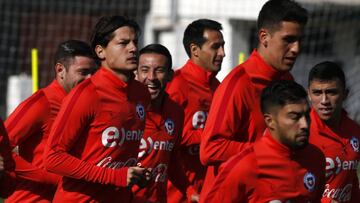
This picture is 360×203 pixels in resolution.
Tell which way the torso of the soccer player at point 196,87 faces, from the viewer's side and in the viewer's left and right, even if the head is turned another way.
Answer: facing the viewer and to the right of the viewer

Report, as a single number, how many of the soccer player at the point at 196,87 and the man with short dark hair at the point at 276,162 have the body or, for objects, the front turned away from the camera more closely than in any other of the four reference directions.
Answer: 0

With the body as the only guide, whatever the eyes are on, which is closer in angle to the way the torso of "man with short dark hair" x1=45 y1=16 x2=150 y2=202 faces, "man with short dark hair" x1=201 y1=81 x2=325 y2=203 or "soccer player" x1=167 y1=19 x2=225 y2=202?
the man with short dark hair
